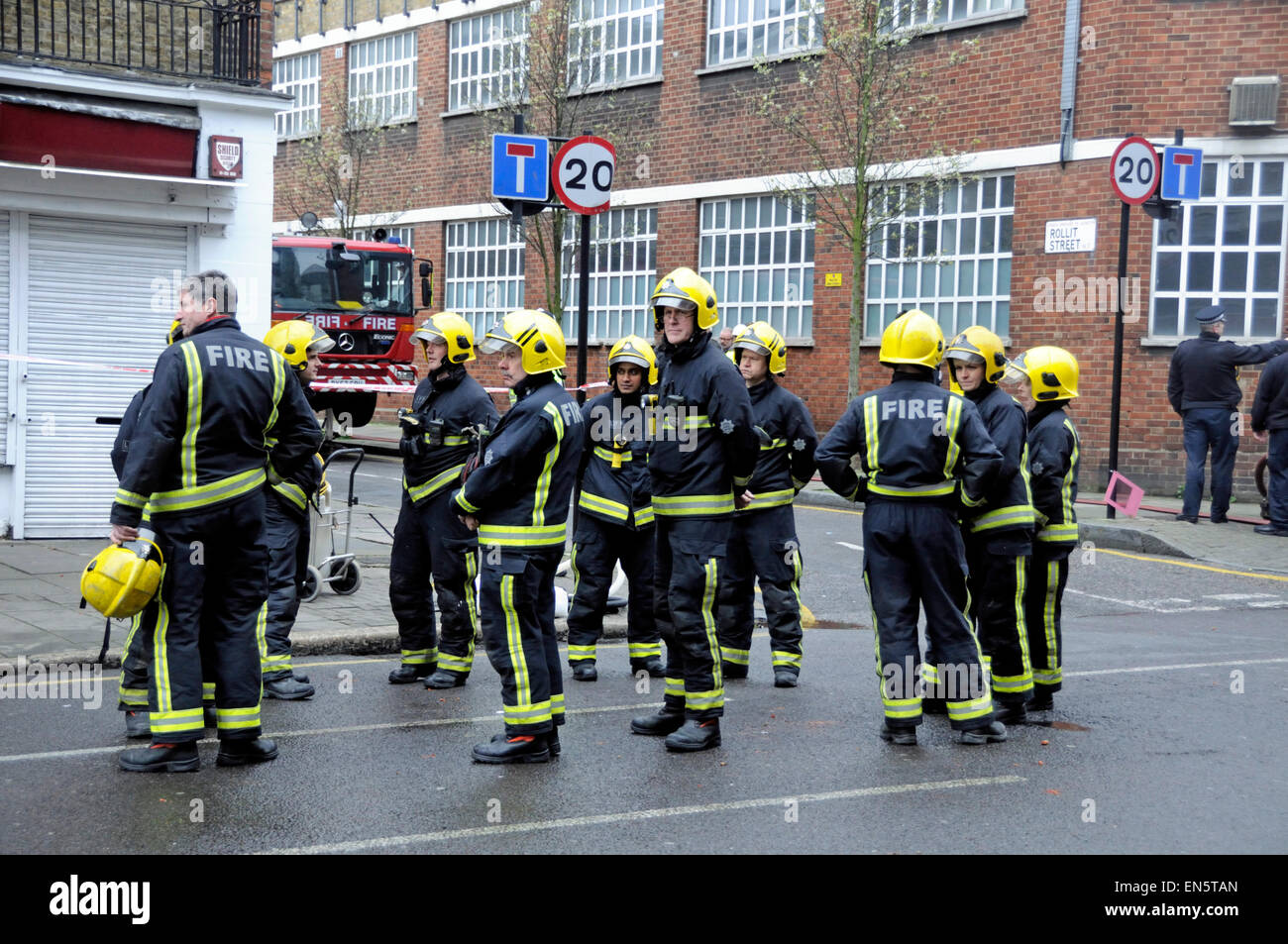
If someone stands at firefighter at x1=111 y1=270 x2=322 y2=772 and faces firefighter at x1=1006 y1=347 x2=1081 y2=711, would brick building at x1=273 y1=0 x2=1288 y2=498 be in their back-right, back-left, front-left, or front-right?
front-left

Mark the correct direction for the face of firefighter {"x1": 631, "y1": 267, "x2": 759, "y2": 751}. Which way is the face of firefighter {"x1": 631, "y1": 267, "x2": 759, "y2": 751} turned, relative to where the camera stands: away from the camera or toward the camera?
toward the camera

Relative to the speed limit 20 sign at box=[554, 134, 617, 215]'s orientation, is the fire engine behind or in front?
behind

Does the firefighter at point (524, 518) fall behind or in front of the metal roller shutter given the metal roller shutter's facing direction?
in front

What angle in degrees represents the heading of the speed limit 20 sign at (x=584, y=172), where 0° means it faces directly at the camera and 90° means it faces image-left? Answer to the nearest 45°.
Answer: approximately 0°

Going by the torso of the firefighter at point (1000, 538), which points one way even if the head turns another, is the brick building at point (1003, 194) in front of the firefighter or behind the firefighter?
behind

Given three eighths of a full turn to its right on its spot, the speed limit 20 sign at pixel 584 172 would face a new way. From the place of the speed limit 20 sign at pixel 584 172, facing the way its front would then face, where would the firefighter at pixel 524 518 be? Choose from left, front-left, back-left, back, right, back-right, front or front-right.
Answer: back-left

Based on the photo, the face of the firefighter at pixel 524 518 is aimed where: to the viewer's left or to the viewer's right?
to the viewer's left

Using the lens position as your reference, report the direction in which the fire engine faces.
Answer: facing the viewer

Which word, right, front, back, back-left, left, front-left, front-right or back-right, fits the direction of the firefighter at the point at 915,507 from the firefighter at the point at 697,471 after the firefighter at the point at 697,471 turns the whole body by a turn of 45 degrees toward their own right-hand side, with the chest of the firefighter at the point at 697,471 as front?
back

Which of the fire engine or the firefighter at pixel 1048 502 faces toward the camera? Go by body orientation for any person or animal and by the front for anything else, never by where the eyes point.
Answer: the fire engine

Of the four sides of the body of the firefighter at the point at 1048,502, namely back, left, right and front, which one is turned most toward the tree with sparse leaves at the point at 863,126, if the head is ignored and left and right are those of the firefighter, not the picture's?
right

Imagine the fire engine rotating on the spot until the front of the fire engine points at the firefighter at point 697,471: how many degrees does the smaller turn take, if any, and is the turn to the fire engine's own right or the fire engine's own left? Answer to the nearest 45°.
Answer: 0° — it already faces them

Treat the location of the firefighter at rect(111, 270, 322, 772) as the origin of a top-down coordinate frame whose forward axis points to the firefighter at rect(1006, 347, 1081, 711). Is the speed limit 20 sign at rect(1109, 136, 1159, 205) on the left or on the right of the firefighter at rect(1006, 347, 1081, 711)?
left

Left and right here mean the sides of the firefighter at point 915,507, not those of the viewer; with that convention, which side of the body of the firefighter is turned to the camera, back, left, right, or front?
back

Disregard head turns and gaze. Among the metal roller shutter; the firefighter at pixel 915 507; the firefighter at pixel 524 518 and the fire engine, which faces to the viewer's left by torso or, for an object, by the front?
the firefighter at pixel 524 518

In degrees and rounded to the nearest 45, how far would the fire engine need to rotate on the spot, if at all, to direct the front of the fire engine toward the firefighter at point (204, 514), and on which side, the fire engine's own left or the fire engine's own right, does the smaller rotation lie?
0° — it already faces them

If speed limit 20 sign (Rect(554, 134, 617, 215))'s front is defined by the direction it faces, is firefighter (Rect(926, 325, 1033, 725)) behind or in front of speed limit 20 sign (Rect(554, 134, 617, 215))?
in front
